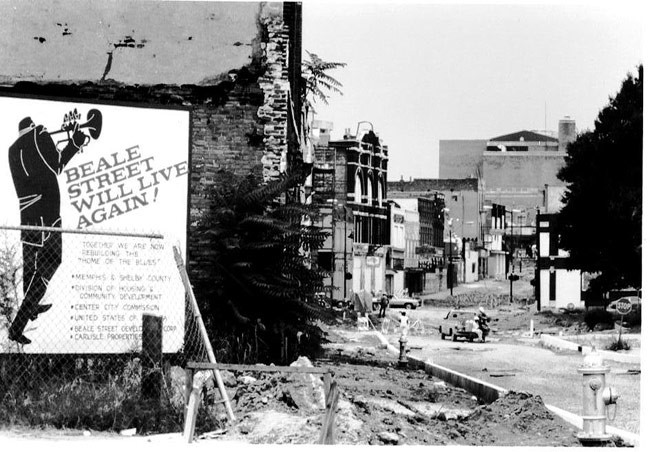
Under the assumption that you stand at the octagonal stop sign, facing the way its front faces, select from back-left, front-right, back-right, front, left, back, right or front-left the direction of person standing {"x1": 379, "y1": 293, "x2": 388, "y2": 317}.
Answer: right

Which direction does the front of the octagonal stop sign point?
toward the camera

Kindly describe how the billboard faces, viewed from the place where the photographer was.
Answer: facing the viewer

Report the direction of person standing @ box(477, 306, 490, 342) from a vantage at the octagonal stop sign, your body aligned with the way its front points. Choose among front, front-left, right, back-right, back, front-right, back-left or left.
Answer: right

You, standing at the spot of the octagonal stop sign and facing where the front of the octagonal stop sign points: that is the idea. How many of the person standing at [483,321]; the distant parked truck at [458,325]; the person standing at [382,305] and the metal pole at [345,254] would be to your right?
4

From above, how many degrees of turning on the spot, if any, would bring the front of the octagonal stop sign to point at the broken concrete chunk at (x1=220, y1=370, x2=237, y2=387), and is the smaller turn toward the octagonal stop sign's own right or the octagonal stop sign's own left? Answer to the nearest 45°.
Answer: approximately 45° to the octagonal stop sign's own right

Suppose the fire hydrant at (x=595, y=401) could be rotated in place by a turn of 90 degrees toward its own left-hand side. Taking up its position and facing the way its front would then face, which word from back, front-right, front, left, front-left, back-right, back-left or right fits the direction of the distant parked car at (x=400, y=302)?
front-left

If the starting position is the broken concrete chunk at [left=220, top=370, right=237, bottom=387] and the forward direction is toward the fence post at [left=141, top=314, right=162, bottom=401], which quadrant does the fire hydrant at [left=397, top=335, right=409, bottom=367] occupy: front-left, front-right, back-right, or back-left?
back-right

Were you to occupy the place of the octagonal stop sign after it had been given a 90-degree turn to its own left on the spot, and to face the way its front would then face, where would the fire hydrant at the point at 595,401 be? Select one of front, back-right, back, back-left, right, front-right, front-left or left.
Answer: right

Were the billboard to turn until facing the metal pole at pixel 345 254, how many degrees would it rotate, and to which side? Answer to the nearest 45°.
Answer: approximately 135° to its left

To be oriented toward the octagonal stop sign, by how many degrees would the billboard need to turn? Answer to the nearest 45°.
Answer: approximately 90° to its left

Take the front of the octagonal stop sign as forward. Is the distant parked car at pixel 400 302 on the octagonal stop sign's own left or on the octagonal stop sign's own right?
on the octagonal stop sign's own right

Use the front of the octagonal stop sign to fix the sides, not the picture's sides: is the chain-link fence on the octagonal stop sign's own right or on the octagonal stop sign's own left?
on the octagonal stop sign's own right

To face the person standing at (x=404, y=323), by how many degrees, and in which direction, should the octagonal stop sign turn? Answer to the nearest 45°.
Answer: approximately 90° to its right

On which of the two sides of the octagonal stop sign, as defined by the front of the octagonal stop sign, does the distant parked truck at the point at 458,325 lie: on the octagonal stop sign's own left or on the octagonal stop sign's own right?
on the octagonal stop sign's own right

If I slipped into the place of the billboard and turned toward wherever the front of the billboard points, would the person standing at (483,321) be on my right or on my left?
on my left

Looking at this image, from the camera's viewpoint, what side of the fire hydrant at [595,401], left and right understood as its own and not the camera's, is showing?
right

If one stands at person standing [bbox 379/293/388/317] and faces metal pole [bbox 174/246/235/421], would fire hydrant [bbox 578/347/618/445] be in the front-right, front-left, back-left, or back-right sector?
front-left
